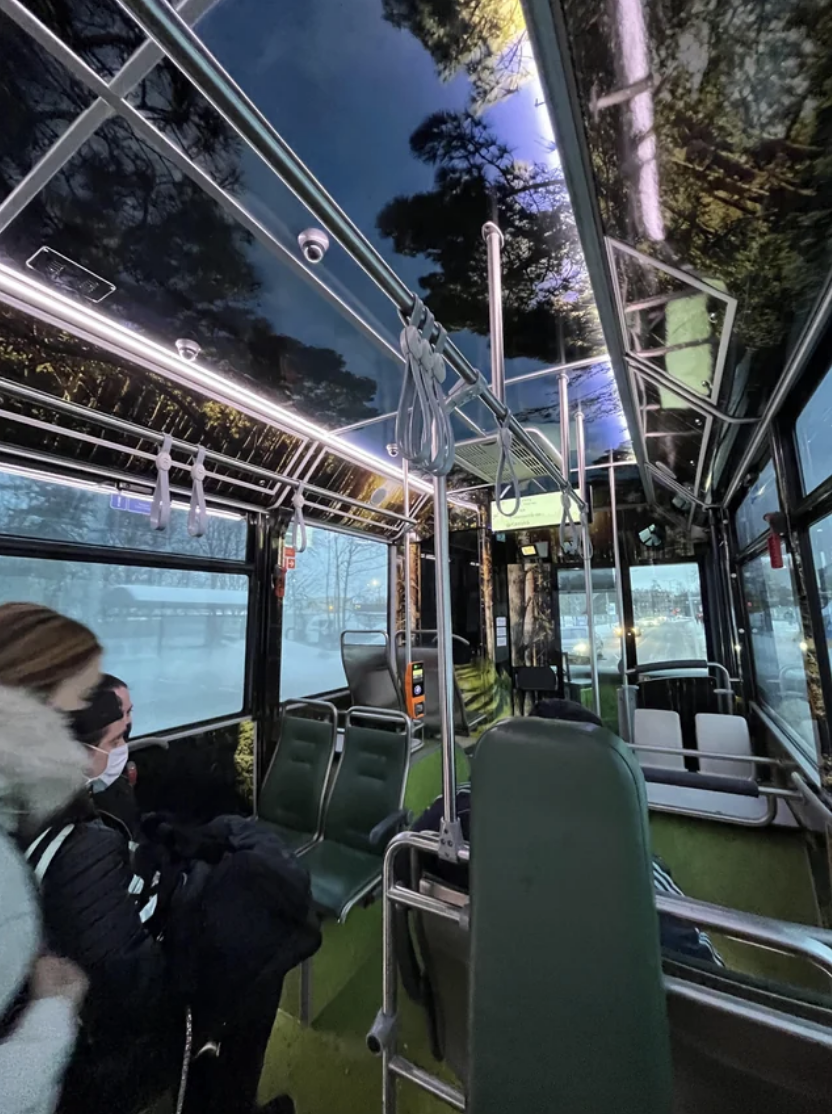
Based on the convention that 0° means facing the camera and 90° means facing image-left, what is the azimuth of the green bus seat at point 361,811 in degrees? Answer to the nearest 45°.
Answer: approximately 45°

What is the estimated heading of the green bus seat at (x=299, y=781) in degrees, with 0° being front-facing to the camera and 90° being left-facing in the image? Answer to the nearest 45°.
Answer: approximately 45°
